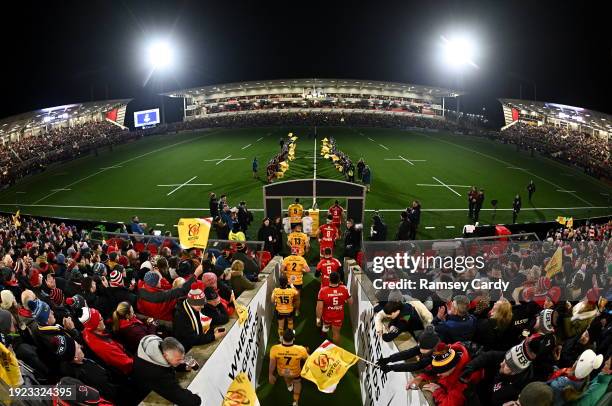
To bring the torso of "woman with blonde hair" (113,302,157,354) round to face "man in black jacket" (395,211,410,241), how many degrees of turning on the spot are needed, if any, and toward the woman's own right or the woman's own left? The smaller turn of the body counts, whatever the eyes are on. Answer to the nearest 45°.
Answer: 0° — they already face them

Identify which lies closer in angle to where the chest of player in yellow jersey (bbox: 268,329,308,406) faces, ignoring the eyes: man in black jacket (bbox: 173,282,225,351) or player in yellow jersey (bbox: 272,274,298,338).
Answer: the player in yellow jersey

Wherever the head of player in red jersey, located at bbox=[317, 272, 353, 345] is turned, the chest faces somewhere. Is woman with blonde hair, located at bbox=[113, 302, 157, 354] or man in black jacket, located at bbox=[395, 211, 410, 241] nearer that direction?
the man in black jacket

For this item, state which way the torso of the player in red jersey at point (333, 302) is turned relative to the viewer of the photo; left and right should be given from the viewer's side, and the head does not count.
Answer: facing away from the viewer

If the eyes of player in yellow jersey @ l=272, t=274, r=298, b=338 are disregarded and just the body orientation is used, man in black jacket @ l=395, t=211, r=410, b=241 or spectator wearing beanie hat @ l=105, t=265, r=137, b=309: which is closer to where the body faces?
the man in black jacket

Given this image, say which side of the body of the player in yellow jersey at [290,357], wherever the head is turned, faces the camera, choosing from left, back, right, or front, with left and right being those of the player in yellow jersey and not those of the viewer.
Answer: back

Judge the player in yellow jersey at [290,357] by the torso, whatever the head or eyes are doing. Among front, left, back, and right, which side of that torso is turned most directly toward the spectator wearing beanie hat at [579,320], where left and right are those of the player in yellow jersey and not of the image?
right

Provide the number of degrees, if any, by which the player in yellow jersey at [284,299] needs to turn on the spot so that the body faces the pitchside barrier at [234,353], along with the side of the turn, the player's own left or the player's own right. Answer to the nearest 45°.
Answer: approximately 180°
